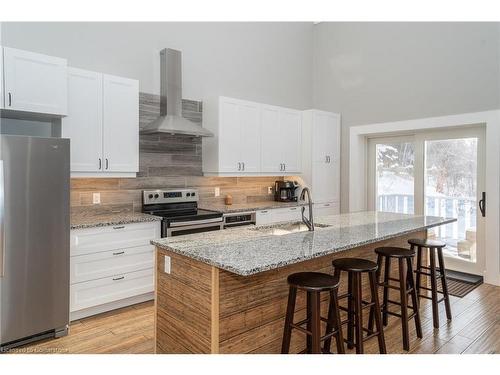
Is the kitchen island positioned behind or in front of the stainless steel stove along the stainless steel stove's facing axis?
in front

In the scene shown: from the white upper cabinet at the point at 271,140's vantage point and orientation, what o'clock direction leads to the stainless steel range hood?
The stainless steel range hood is roughly at 3 o'clock from the white upper cabinet.

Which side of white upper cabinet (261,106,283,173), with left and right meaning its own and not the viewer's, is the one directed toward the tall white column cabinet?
left

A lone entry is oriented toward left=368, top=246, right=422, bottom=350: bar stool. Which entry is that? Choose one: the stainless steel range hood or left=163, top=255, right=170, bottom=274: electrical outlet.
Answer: the stainless steel range hood

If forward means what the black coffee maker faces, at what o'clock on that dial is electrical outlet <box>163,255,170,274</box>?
The electrical outlet is roughly at 2 o'clock from the black coffee maker.

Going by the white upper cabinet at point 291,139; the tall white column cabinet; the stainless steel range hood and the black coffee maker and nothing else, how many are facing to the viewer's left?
0

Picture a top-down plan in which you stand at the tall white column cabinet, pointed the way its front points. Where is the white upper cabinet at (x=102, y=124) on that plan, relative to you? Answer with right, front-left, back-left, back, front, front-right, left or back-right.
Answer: right

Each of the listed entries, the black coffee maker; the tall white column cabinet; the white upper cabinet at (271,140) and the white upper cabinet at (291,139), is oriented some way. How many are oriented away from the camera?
0

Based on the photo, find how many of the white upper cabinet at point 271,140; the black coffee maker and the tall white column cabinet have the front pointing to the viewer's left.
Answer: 0

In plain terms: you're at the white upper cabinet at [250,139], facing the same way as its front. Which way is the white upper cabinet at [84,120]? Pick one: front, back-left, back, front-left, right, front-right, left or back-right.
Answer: right

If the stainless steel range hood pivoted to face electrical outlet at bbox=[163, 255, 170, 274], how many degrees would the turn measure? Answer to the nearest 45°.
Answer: approximately 45° to its right

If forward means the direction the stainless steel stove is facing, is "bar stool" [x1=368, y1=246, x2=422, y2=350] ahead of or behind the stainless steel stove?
ahead

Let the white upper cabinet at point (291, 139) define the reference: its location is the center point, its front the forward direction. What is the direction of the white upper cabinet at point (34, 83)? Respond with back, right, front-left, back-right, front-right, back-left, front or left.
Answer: right

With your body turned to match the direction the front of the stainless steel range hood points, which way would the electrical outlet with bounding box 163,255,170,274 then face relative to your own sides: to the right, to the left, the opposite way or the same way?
to the right

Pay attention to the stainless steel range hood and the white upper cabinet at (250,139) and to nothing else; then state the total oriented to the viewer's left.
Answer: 0

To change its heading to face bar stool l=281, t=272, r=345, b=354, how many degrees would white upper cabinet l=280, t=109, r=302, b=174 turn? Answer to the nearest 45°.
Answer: approximately 45° to its right

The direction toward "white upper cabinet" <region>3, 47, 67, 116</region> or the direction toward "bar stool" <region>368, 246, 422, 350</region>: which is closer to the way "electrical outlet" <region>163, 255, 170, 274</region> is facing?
the white upper cabinet
